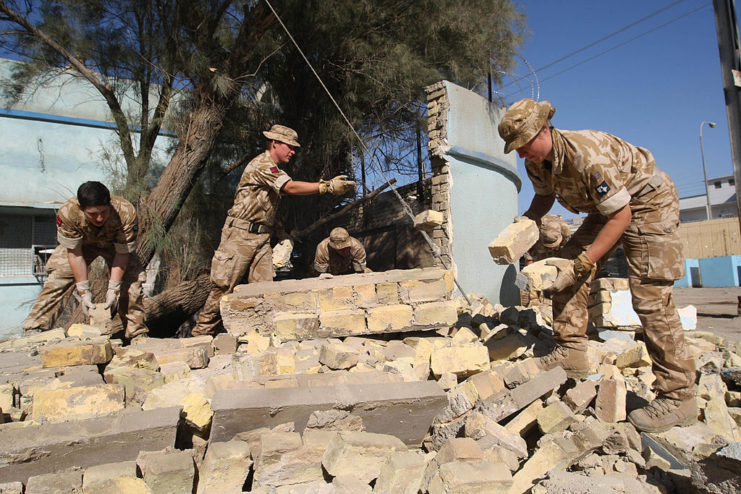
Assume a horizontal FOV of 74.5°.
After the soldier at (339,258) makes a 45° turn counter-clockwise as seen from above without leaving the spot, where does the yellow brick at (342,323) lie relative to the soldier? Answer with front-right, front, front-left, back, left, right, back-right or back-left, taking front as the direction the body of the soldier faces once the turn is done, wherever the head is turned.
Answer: front-right

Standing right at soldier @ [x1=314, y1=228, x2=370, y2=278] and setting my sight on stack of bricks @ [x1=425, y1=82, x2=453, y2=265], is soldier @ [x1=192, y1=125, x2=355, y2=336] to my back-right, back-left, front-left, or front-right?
back-right

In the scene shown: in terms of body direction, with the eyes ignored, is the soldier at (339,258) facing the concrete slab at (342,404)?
yes

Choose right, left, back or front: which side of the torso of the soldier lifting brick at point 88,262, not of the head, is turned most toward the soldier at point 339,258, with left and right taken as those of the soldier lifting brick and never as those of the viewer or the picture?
left

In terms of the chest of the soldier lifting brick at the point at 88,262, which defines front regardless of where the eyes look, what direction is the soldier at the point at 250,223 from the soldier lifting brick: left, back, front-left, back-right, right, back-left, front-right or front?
left

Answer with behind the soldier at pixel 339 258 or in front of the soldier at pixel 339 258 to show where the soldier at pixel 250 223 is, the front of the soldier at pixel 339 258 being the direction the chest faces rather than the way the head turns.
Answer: in front

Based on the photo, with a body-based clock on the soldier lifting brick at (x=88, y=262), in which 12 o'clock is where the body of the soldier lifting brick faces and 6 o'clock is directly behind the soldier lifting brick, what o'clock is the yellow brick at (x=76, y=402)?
The yellow brick is roughly at 12 o'clock from the soldier lifting brick.

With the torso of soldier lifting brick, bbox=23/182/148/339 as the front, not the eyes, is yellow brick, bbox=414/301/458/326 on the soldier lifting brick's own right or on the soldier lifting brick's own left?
on the soldier lifting brick's own left

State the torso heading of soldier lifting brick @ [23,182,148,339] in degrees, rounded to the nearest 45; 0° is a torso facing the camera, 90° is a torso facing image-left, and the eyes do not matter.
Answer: approximately 0°

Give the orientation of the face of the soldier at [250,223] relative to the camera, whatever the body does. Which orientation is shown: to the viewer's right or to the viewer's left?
to the viewer's right

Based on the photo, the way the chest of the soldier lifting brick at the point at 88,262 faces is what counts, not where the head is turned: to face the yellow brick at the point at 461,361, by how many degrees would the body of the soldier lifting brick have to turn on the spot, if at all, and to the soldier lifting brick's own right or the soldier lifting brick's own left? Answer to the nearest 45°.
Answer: approximately 45° to the soldier lifting brick's own left

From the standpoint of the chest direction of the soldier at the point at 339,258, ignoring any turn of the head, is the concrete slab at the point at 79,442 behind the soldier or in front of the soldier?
in front

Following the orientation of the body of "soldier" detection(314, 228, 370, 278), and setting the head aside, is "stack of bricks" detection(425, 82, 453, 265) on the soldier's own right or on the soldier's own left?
on the soldier's own left

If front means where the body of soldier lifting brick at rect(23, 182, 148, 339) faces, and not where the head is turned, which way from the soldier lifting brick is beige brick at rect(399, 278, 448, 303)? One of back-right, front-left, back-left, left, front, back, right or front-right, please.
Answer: front-left

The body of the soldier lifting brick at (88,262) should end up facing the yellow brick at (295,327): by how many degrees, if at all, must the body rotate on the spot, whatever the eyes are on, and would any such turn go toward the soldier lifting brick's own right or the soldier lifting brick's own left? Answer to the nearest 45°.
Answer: approximately 45° to the soldier lifting brick's own left

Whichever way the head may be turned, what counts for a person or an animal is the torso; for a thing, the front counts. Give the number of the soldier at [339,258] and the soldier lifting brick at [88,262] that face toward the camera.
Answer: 2

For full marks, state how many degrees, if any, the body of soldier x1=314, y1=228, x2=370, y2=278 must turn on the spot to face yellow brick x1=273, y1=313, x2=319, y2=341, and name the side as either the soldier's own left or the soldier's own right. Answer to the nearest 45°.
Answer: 0° — they already face it
